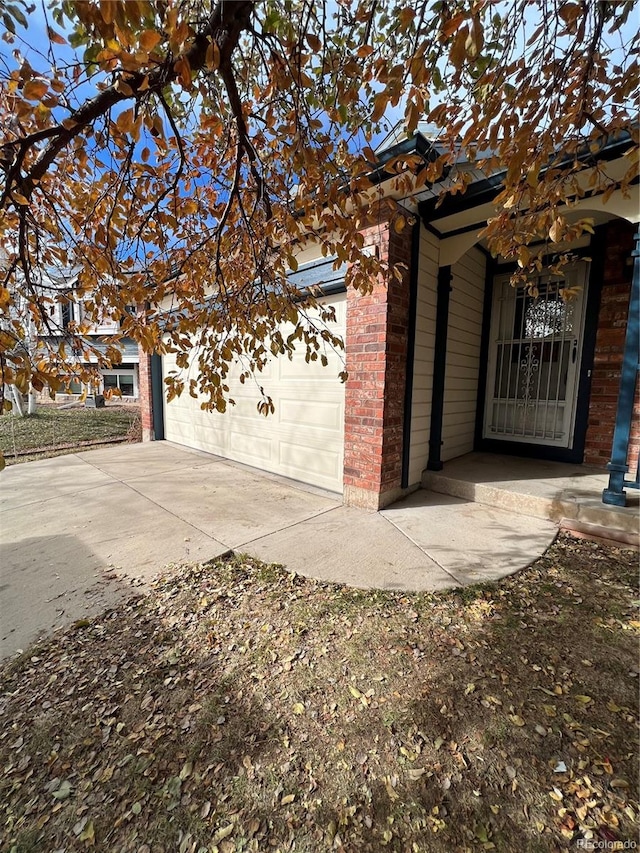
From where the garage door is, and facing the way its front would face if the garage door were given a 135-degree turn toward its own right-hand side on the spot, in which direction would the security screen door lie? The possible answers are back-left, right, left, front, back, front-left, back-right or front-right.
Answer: right

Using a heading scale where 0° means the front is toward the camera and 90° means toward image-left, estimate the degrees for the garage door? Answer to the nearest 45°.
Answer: approximately 45°
